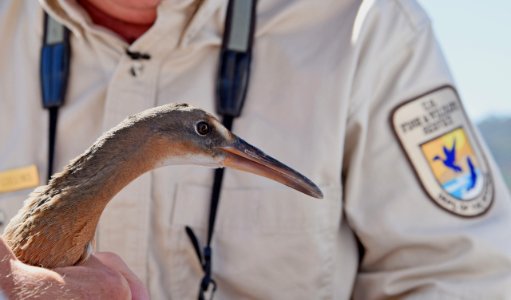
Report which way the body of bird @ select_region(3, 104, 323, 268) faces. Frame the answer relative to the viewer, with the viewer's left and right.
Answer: facing to the right of the viewer
